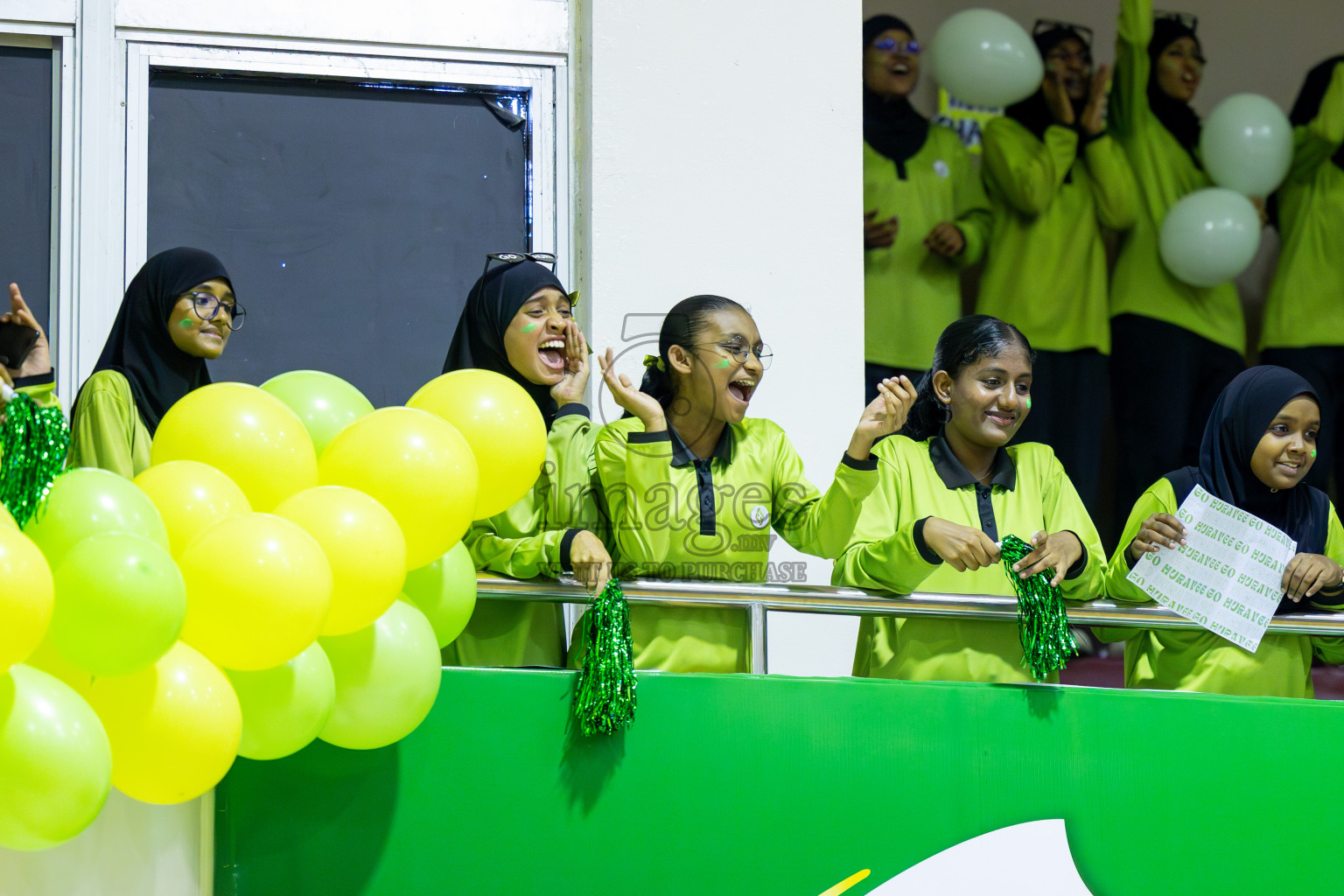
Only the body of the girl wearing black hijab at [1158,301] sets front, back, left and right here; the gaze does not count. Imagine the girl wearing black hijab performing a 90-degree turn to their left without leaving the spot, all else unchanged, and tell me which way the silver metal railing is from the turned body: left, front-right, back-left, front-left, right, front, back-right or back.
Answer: back-right

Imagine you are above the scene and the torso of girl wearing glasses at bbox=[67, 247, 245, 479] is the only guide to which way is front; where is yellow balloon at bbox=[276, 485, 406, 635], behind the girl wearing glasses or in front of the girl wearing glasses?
in front

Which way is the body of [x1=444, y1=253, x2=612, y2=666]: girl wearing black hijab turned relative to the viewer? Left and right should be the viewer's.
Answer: facing the viewer and to the right of the viewer

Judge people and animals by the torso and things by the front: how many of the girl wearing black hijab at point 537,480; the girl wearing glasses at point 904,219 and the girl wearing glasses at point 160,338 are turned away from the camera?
0

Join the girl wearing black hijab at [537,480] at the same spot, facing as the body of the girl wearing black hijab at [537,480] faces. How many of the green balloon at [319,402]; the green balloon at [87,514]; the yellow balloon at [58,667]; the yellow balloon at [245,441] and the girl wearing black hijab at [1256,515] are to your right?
4

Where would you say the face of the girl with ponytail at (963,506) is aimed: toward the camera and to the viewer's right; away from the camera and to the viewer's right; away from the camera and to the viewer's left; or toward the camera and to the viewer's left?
toward the camera and to the viewer's right

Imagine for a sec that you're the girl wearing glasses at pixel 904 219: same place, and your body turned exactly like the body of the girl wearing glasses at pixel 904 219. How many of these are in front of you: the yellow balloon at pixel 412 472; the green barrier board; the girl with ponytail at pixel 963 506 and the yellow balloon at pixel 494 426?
4

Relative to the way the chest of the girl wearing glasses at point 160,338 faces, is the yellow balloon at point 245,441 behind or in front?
in front

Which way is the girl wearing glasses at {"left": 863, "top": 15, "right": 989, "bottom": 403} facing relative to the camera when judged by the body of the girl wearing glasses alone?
toward the camera

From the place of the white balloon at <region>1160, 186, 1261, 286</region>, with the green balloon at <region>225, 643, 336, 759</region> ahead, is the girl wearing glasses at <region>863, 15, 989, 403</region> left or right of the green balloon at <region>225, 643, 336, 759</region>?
right
